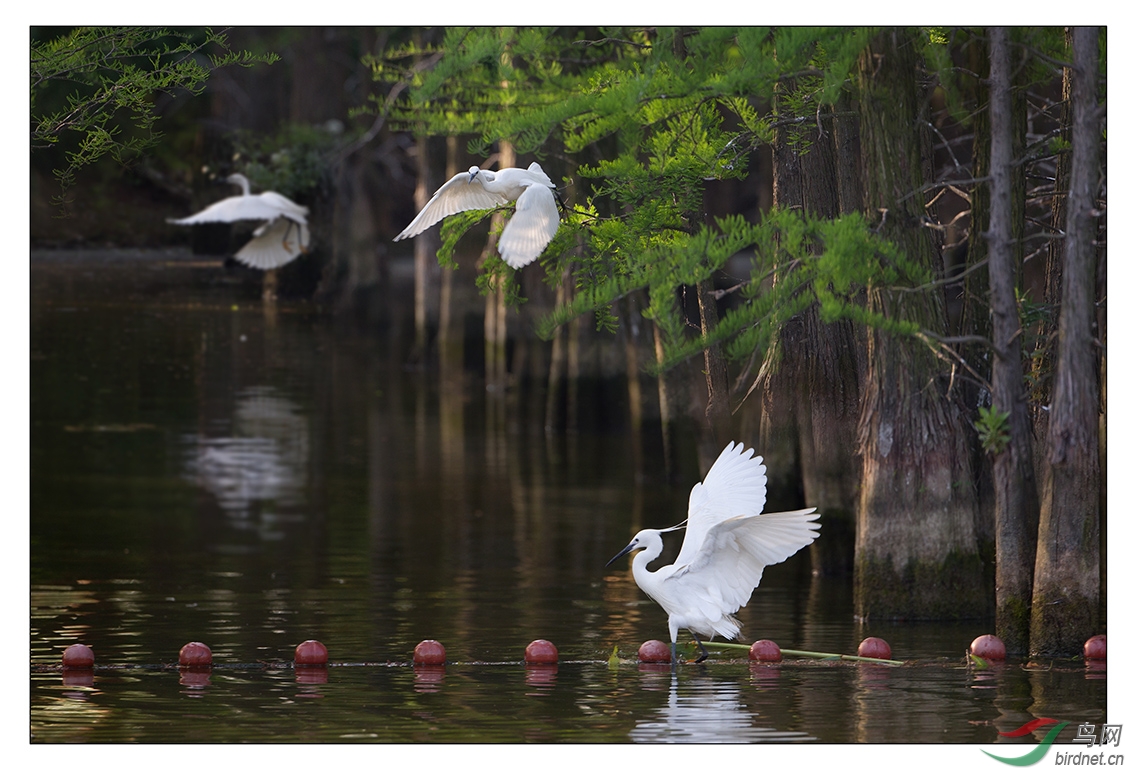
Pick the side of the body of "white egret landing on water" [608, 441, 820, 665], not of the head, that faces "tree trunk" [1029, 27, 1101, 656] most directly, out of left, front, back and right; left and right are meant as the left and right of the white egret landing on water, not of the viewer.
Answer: back

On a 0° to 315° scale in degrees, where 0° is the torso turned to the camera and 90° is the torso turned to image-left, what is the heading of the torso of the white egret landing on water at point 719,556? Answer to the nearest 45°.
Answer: approximately 90°

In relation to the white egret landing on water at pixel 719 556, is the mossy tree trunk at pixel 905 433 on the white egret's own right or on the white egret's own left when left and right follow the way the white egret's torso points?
on the white egret's own right

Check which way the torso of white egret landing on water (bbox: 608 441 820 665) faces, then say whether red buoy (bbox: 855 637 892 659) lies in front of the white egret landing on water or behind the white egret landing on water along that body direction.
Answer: behind

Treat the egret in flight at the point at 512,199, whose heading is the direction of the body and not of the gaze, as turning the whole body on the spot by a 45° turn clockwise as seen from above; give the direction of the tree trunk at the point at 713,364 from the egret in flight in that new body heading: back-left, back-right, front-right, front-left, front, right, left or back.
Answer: back-right

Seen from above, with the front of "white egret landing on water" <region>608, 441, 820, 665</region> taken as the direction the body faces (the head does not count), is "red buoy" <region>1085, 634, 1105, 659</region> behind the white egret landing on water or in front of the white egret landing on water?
behind

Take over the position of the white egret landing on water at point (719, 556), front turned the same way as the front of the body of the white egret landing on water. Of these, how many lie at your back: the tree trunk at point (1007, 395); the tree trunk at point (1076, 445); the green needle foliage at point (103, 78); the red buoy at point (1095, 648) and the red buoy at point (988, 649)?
4
